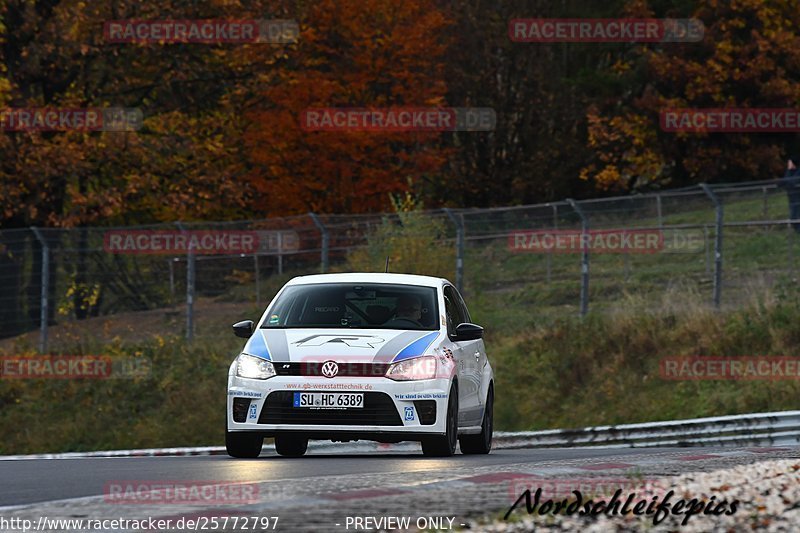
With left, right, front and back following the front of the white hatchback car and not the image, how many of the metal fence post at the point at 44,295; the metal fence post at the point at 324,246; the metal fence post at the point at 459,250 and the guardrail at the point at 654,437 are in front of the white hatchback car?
0

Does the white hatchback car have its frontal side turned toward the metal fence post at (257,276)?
no

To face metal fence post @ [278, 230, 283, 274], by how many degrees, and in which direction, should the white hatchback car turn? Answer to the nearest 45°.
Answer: approximately 180°

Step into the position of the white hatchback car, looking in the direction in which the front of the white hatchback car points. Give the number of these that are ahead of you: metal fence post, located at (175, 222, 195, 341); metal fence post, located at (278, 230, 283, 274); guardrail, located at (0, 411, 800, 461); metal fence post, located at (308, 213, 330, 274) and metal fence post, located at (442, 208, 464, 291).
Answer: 0

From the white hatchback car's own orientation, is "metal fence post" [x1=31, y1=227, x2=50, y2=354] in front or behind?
behind

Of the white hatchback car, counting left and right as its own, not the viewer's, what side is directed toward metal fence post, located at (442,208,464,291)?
back

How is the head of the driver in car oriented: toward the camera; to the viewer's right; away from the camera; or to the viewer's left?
toward the camera

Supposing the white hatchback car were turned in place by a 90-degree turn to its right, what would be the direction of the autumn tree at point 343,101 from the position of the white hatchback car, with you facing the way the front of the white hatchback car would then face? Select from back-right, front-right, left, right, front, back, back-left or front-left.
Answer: right

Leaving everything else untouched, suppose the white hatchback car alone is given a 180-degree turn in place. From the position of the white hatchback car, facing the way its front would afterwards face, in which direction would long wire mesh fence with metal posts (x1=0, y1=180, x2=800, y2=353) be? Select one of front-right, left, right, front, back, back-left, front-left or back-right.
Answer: front

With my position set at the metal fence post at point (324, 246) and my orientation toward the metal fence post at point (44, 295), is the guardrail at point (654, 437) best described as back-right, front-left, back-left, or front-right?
back-left

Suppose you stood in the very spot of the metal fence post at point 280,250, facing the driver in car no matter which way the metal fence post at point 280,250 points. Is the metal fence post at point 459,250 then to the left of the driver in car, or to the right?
left

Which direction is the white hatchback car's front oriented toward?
toward the camera

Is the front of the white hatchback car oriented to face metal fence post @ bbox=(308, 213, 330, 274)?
no

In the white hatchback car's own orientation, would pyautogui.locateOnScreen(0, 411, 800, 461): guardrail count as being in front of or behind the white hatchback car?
behind
